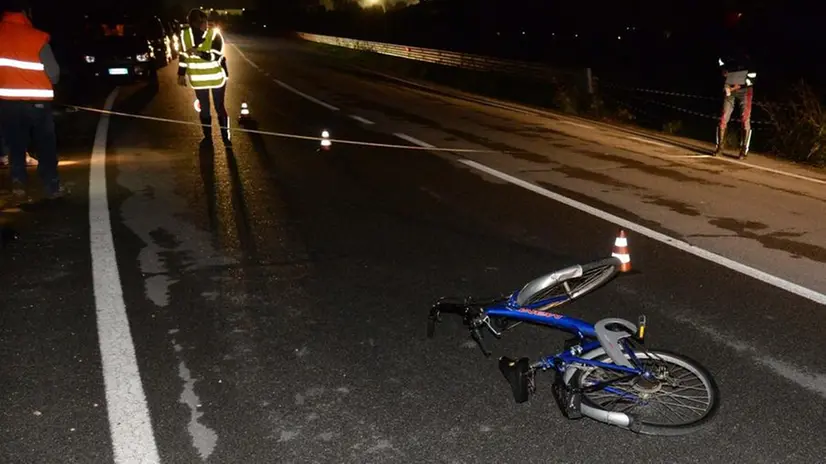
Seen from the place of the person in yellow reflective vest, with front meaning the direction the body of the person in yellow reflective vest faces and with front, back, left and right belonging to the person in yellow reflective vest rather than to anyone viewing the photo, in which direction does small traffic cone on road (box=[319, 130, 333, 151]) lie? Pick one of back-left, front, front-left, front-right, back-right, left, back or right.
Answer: left

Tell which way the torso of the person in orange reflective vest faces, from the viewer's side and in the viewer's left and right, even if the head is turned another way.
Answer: facing away from the viewer

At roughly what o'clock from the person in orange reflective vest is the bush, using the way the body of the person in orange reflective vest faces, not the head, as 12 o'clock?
The bush is roughly at 3 o'clock from the person in orange reflective vest.

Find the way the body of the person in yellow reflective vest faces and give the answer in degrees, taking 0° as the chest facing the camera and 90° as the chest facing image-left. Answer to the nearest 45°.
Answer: approximately 0°

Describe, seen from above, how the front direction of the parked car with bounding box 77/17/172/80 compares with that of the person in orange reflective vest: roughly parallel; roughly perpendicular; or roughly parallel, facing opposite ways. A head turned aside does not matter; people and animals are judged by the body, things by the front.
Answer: roughly parallel, facing opposite ways

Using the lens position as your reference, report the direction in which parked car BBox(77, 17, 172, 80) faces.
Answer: facing the viewer

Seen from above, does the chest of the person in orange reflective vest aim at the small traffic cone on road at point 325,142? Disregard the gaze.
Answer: no

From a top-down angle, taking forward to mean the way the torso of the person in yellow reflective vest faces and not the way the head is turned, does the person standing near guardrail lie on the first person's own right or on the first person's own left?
on the first person's own left

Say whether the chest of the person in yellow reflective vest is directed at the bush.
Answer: no

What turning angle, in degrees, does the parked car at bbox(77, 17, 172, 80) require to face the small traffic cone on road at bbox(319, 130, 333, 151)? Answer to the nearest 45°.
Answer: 0° — it already faces it

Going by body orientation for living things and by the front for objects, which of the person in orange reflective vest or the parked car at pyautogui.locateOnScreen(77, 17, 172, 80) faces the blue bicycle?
the parked car

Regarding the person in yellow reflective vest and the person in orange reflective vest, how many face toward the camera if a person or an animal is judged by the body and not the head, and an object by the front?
1

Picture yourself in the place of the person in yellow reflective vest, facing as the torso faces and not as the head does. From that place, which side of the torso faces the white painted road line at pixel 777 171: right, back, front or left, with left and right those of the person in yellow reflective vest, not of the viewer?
left

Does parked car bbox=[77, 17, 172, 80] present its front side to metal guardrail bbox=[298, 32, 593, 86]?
no

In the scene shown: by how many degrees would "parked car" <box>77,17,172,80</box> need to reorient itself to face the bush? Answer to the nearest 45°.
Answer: approximately 45° to its left

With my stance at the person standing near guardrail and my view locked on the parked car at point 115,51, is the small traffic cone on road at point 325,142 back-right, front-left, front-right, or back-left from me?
front-left

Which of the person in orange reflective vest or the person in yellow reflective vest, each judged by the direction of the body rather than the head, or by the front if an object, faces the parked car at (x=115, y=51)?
the person in orange reflective vest

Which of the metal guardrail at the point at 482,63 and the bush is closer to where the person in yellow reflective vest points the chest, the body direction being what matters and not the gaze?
the bush

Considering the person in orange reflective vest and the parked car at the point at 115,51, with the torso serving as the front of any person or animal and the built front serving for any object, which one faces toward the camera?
the parked car

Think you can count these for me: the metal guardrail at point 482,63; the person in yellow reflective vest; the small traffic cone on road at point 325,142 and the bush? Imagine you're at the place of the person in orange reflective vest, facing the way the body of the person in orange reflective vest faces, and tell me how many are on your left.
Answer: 0
